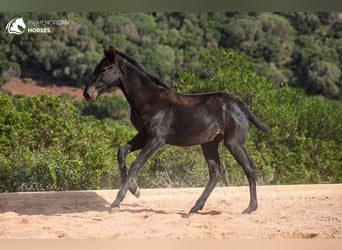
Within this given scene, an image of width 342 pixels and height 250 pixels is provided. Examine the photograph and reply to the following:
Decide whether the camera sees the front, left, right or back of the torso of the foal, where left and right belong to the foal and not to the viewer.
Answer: left
